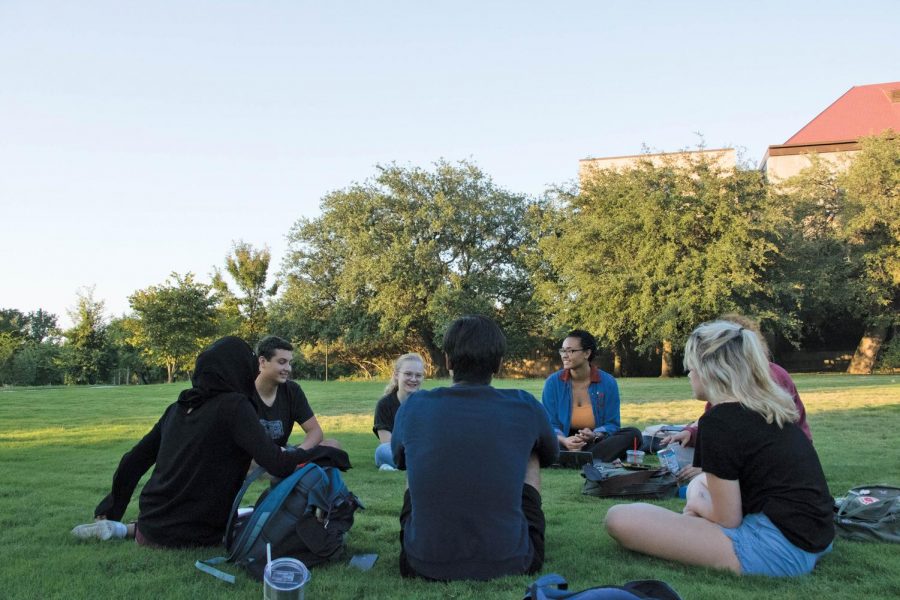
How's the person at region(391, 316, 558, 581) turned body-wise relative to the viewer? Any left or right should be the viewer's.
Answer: facing away from the viewer

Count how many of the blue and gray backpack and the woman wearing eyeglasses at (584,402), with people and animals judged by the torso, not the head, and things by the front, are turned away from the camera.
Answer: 0

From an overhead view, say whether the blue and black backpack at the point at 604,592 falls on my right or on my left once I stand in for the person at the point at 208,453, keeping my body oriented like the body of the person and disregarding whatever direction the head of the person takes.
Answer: on my right

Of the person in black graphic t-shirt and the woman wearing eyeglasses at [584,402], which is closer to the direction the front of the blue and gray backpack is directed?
the woman wearing eyeglasses

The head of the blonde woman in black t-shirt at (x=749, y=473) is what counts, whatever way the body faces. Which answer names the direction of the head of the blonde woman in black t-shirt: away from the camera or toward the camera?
away from the camera

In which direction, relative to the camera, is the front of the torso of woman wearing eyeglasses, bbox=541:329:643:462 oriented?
toward the camera

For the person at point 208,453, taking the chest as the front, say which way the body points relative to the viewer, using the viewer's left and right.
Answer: facing away from the viewer and to the right of the viewer

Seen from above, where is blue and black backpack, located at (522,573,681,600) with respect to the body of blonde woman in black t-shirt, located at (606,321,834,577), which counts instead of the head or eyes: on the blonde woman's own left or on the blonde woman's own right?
on the blonde woman's own left

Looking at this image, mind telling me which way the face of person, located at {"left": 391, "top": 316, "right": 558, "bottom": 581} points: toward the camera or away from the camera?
away from the camera

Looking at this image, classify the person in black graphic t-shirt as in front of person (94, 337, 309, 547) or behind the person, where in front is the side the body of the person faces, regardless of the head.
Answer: in front

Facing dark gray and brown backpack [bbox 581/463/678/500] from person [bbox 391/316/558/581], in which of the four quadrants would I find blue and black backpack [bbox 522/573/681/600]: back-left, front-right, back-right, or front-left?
back-right

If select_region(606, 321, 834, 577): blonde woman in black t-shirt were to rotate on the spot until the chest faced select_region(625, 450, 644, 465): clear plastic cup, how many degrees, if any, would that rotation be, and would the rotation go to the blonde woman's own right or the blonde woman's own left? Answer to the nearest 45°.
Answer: approximately 45° to the blonde woman's own right

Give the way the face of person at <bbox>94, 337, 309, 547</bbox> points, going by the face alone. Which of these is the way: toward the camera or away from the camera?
away from the camera

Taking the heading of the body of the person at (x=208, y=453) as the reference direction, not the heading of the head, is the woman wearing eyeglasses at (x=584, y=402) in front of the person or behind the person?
in front

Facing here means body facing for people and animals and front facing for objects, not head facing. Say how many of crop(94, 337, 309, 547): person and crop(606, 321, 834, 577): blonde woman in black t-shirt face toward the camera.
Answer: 0

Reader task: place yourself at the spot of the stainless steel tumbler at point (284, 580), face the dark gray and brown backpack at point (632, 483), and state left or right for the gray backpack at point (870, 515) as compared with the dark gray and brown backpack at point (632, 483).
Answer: right

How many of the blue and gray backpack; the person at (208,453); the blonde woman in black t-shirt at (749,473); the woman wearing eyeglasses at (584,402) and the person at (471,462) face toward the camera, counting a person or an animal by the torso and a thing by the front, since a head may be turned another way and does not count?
1
